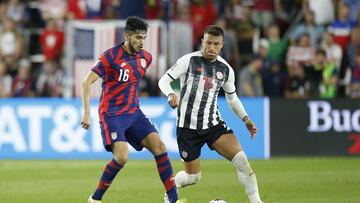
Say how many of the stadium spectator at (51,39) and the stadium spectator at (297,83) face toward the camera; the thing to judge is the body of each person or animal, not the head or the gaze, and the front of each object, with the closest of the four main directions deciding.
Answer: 2

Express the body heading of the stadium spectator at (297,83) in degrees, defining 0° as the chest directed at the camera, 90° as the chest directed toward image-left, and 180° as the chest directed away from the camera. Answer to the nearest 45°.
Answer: approximately 0°

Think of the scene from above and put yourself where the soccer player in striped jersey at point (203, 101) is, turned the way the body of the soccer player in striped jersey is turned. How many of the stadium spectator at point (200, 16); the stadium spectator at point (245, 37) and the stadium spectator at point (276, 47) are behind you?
3

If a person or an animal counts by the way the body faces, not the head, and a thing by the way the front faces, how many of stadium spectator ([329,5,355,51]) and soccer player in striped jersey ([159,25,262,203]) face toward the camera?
2

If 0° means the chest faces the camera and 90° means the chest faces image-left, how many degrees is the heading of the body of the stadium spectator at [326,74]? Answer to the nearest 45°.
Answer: approximately 45°
